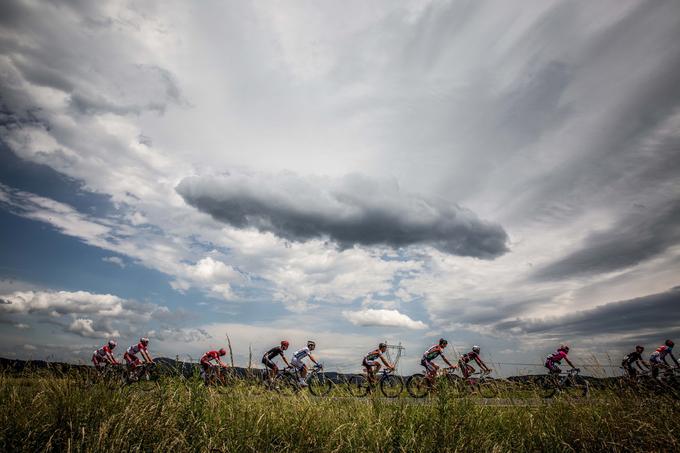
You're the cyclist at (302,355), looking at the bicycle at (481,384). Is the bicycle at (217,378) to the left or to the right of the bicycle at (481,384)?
right

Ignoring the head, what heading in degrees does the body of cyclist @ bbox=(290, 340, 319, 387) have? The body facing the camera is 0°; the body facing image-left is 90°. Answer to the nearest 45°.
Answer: approximately 270°

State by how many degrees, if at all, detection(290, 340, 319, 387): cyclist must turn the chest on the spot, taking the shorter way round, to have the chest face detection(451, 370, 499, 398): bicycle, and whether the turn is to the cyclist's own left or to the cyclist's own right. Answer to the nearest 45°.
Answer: approximately 45° to the cyclist's own right

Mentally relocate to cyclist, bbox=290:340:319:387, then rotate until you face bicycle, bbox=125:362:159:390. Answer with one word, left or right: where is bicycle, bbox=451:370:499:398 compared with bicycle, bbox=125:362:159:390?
left
